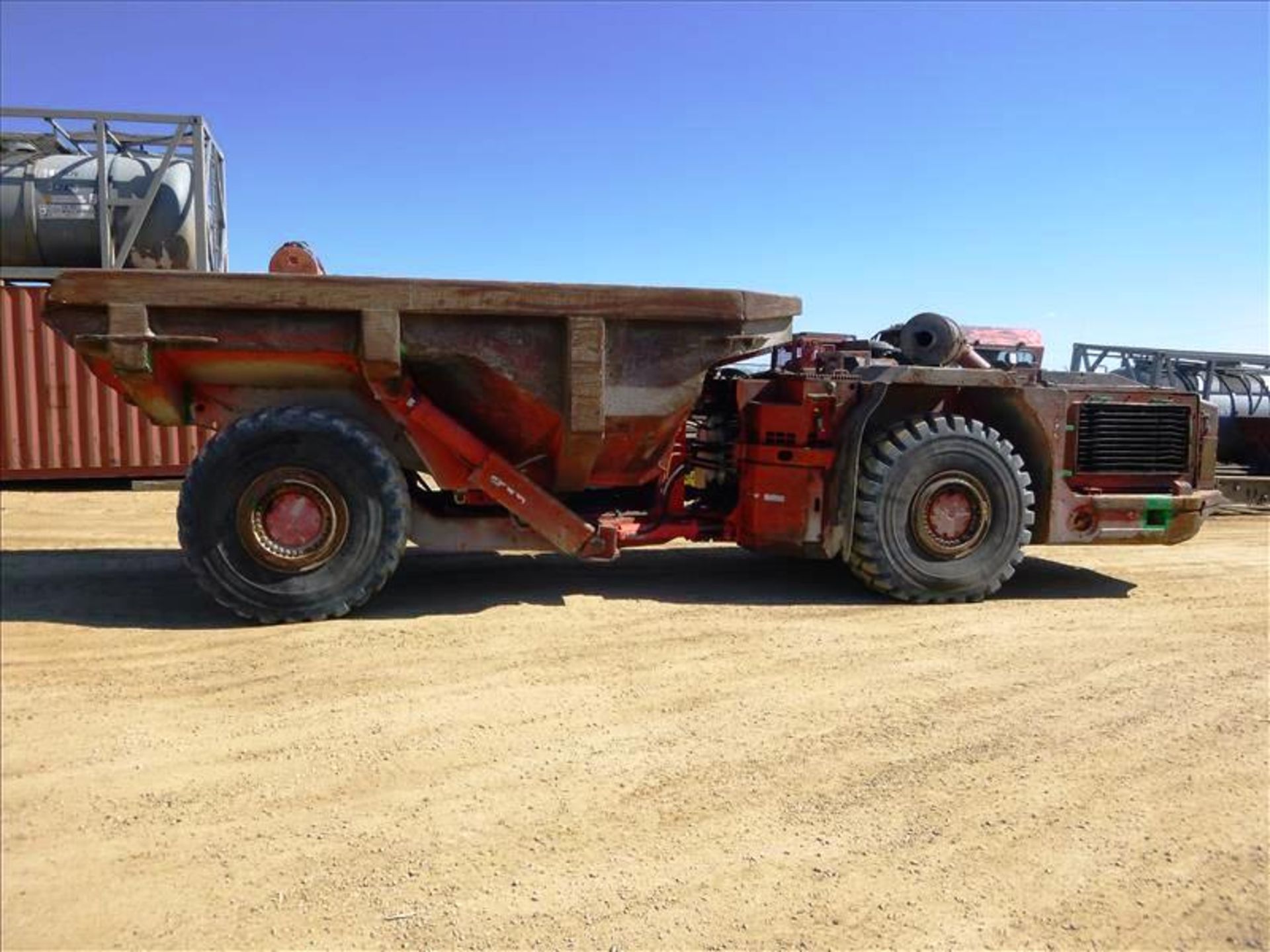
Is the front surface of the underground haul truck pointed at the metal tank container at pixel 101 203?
no

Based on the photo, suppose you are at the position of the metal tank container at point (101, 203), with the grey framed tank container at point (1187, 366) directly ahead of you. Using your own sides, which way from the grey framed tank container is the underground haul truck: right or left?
right

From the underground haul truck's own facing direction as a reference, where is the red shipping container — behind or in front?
behind

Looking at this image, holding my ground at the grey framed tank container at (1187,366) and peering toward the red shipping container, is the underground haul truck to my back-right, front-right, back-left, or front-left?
front-left

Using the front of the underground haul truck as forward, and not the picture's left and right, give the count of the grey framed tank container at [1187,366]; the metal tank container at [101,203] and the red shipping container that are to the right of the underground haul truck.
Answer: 0

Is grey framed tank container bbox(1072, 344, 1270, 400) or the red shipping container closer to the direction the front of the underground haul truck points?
the grey framed tank container

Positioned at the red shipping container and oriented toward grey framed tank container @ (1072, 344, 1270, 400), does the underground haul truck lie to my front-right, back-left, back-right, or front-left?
front-right

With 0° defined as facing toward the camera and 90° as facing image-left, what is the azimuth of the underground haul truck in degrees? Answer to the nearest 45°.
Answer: approximately 270°

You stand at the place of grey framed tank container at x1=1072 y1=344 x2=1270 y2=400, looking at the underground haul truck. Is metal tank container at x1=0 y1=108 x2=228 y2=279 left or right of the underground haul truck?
right

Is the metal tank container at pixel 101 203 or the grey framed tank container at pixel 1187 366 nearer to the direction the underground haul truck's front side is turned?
the grey framed tank container

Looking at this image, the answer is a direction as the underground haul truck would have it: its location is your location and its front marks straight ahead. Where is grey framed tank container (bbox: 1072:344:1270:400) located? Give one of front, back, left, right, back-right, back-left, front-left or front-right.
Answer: front-left
